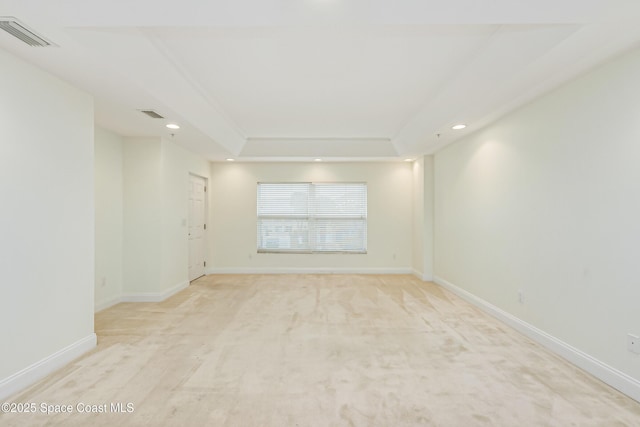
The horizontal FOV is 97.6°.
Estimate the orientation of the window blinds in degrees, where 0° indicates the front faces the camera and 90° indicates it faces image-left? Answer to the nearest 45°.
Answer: approximately 0°

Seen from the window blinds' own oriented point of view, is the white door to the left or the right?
on its right
